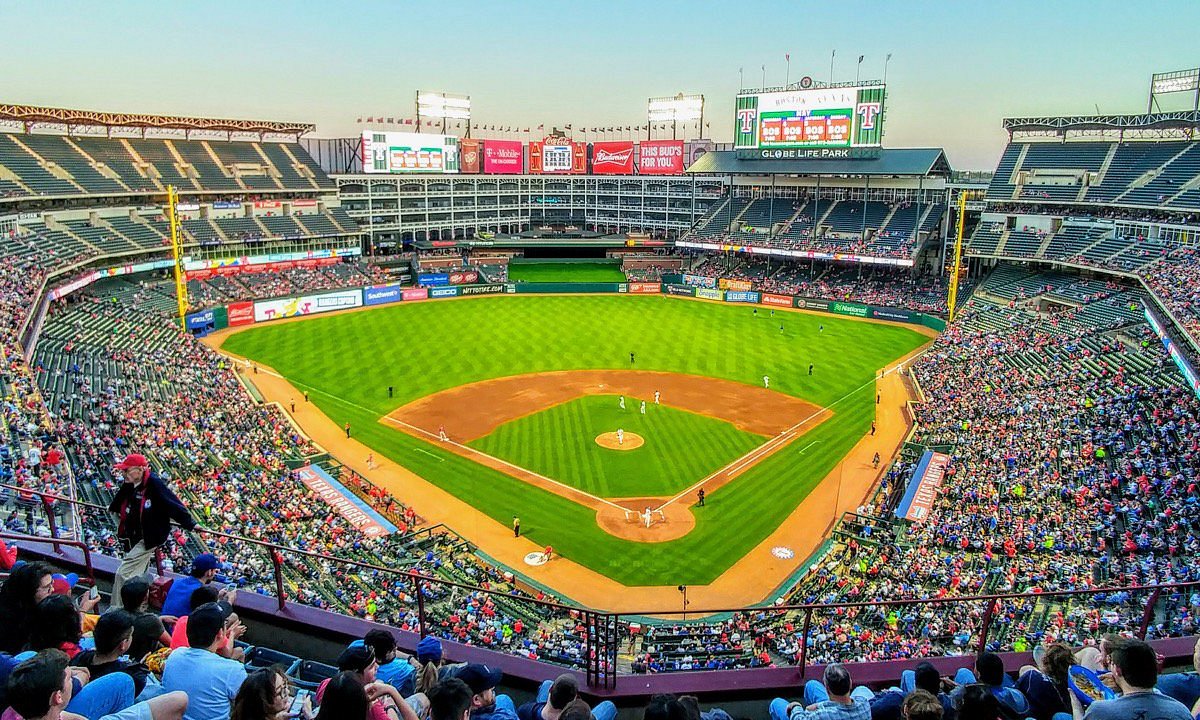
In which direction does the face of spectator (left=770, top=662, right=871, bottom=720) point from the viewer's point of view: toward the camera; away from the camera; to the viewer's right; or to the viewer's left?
away from the camera

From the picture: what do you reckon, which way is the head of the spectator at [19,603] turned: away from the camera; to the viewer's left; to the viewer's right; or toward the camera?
to the viewer's right

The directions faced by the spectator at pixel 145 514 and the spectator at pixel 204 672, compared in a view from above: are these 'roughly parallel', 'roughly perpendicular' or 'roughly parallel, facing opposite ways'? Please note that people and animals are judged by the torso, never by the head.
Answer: roughly parallel, facing opposite ways

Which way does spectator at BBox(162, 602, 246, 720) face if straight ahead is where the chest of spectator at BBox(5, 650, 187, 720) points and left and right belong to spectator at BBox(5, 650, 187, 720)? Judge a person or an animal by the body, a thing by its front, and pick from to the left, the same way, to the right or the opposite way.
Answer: the same way

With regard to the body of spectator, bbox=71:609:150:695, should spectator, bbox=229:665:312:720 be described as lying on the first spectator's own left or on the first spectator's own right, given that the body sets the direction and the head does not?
on the first spectator's own right

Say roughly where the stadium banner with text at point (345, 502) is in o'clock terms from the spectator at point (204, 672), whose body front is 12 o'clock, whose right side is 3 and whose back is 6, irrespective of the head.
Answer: The stadium banner with text is roughly at 11 o'clock from the spectator.

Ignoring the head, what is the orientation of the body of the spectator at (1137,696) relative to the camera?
away from the camera

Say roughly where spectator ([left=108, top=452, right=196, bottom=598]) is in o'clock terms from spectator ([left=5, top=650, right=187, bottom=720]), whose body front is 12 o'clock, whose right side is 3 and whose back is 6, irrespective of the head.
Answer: spectator ([left=108, top=452, right=196, bottom=598]) is roughly at 11 o'clock from spectator ([left=5, top=650, right=187, bottom=720]).

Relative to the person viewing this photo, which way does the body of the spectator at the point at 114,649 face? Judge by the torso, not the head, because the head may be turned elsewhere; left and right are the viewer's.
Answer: facing away from the viewer and to the right of the viewer

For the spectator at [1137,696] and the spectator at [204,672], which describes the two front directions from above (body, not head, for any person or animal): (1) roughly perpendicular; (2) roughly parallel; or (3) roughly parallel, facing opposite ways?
roughly parallel

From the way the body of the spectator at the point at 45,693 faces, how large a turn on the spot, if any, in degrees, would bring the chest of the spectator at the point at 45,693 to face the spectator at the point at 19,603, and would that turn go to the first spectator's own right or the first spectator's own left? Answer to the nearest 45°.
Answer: approximately 45° to the first spectator's own left

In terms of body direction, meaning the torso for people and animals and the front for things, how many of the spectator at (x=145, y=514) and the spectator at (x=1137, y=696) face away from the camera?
1

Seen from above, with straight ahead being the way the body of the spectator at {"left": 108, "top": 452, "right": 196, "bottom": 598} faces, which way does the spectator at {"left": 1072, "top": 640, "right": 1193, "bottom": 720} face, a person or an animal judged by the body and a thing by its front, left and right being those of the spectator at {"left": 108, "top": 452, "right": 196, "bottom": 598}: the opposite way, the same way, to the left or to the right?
the opposite way

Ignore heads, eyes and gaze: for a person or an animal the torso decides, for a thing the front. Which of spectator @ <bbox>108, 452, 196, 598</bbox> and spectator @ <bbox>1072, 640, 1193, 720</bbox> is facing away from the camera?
spectator @ <bbox>1072, 640, 1193, 720</bbox>
